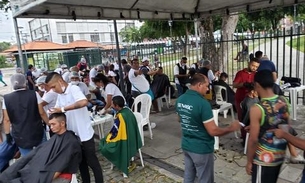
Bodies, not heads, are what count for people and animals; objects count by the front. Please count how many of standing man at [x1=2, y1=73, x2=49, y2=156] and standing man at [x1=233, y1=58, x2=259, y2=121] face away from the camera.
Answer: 1

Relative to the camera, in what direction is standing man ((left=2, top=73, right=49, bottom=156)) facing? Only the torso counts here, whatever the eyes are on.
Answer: away from the camera

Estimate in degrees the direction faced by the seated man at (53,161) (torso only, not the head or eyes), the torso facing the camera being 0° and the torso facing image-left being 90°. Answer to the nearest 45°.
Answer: approximately 45°

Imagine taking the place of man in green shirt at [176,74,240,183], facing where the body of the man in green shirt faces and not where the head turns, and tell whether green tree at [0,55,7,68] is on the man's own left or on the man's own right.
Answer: on the man's own left

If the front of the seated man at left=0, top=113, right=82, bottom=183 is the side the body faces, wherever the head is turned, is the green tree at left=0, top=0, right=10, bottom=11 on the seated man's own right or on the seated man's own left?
on the seated man's own right

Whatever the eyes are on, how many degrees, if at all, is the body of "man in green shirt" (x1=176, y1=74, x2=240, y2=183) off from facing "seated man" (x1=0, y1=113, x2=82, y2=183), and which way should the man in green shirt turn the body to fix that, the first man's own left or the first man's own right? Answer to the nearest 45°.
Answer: approximately 135° to the first man's own left

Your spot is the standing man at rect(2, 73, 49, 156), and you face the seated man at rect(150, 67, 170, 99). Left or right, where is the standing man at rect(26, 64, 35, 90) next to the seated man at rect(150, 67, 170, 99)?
left

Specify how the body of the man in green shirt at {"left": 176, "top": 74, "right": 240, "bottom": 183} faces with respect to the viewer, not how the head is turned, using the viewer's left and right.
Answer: facing away from the viewer and to the right of the viewer

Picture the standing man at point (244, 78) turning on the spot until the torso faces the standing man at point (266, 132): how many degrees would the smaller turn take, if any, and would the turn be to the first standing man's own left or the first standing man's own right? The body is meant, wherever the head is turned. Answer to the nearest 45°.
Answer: approximately 45° to the first standing man's own right

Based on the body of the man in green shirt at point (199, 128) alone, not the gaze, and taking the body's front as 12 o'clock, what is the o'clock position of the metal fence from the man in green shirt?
The metal fence is roughly at 11 o'clock from the man in green shirt.
